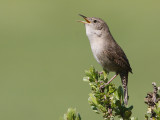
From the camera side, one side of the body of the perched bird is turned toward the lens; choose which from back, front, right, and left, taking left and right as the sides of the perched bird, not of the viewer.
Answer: left
